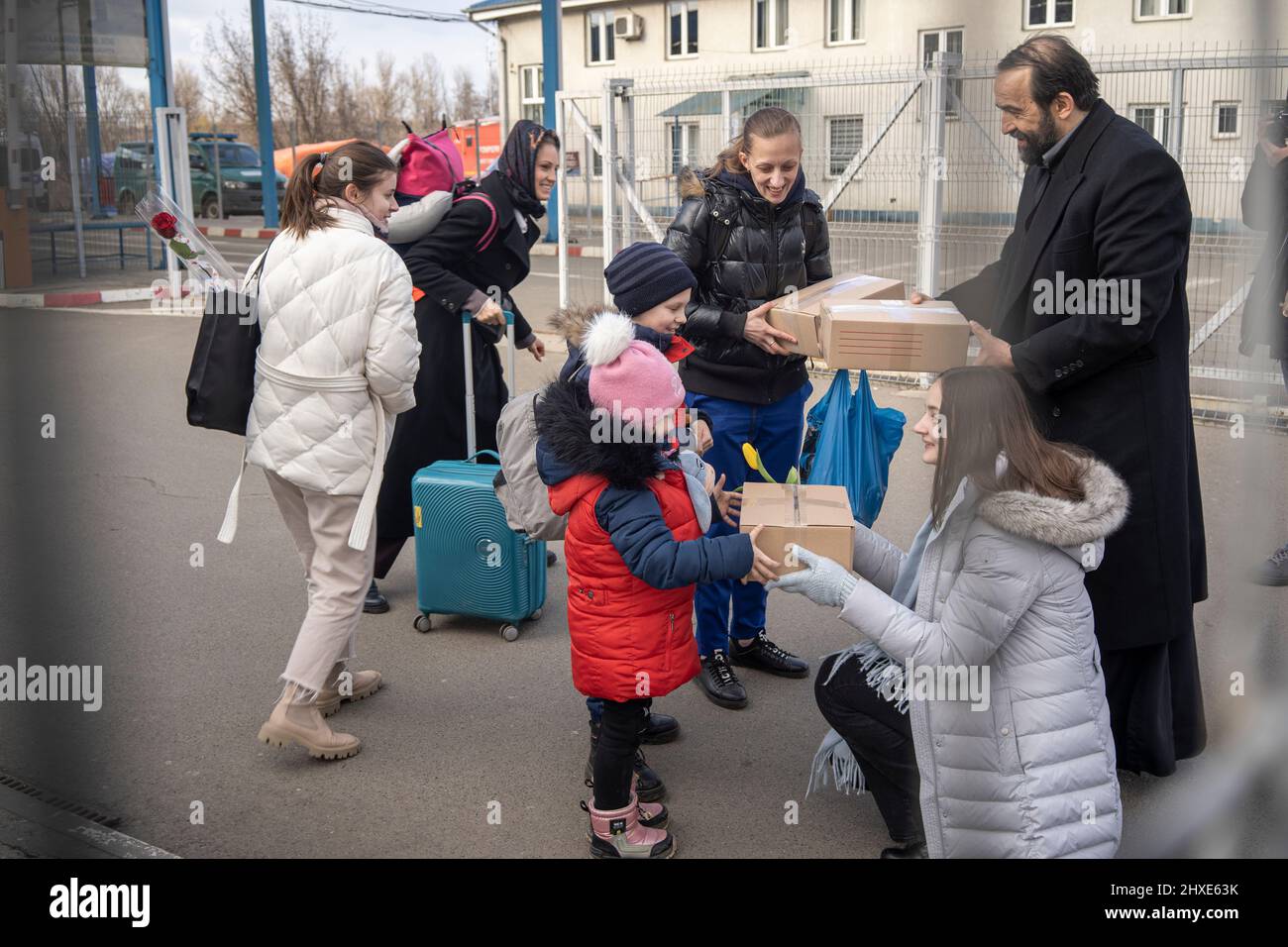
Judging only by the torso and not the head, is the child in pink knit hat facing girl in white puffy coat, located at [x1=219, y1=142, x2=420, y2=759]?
no

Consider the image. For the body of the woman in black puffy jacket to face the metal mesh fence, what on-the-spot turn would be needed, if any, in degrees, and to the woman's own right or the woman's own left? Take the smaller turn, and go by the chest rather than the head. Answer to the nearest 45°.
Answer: approximately 135° to the woman's own left

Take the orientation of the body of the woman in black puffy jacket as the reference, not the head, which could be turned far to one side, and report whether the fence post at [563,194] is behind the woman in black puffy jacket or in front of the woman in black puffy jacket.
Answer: behind

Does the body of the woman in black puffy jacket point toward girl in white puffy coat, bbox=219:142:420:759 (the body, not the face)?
no

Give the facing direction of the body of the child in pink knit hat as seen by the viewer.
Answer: to the viewer's right

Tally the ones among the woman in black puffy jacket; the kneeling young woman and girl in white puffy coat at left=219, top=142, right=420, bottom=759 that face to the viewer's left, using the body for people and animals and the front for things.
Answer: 1

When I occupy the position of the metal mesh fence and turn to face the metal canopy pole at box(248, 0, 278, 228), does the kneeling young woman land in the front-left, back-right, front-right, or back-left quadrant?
back-left

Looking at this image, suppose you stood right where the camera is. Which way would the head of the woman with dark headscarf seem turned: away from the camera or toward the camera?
toward the camera

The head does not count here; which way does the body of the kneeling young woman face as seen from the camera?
to the viewer's left

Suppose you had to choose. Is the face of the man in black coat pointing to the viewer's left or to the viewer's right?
to the viewer's left

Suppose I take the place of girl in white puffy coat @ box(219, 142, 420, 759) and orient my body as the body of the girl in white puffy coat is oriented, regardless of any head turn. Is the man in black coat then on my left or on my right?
on my right

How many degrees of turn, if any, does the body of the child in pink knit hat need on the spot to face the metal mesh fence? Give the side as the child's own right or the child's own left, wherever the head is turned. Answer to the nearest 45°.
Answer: approximately 90° to the child's own left

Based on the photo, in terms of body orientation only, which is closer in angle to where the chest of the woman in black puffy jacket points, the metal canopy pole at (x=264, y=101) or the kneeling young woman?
the kneeling young woman
